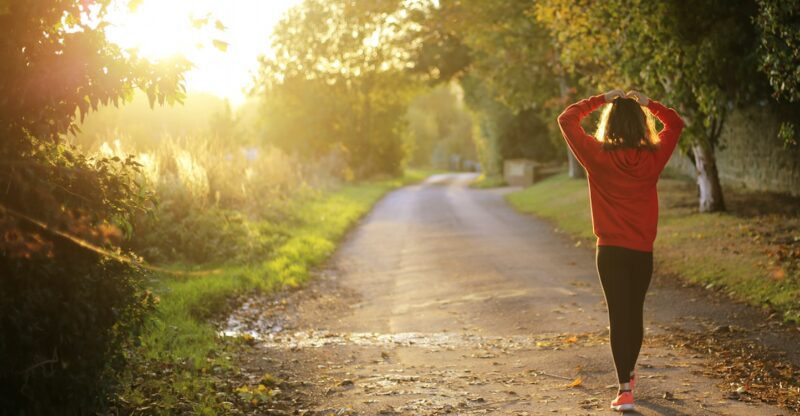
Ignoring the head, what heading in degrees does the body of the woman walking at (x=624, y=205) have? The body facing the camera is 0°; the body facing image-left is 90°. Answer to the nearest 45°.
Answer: approximately 180°

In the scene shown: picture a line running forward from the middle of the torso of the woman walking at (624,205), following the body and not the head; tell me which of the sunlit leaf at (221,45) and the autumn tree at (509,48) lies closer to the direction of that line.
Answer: the autumn tree

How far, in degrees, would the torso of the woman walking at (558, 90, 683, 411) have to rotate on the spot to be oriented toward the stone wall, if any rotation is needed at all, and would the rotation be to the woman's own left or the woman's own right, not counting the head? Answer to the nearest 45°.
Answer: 0° — they already face it

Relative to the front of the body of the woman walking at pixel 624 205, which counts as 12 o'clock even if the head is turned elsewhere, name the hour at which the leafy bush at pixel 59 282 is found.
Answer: The leafy bush is roughly at 8 o'clock from the woman walking.

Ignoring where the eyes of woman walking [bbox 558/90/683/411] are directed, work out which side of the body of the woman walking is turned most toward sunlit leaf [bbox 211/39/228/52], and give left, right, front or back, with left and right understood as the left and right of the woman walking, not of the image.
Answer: left

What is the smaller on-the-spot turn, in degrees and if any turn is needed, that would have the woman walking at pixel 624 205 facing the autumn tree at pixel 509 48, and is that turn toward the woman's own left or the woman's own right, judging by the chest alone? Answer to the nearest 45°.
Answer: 0° — they already face it

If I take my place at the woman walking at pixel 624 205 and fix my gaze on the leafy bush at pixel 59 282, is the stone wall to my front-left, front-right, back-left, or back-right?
back-right
